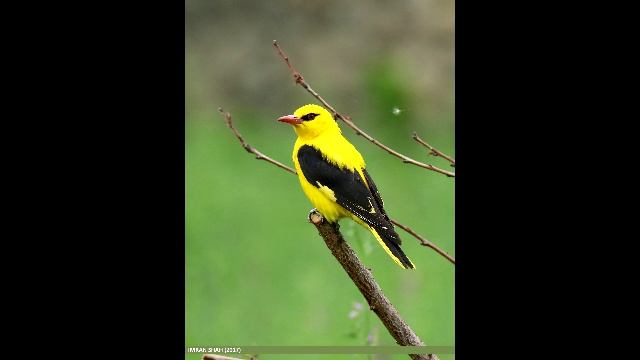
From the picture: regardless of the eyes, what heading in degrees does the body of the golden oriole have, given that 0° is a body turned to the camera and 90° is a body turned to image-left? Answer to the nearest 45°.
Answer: approximately 90°
